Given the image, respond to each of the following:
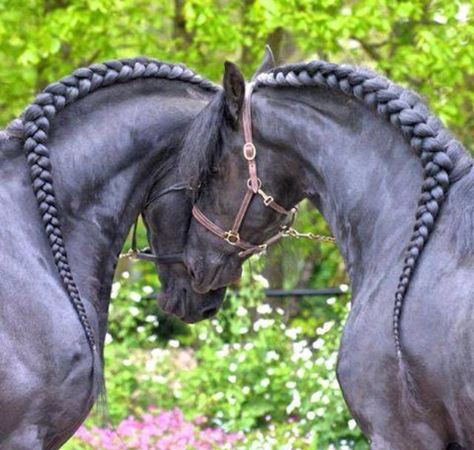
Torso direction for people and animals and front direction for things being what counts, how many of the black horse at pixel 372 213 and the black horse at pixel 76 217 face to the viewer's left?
1

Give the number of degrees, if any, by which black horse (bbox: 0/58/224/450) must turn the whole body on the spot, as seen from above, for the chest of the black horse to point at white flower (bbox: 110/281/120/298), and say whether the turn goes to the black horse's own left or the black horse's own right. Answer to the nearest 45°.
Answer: approximately 90° to the black horse's own left

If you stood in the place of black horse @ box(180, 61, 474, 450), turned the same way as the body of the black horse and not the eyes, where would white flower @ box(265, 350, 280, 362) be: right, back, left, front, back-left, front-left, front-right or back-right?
right

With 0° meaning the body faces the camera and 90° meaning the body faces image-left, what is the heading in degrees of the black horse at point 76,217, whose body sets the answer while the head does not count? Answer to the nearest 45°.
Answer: approximately 270°

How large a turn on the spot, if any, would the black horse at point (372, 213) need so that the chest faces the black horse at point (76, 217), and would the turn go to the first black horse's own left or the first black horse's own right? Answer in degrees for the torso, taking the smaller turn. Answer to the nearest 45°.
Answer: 0° — it already faces it

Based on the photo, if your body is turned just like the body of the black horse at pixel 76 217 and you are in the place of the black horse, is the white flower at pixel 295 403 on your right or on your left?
on your left

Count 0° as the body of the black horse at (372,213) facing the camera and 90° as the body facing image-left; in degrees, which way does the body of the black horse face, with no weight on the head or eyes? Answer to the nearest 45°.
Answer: approximately 90°

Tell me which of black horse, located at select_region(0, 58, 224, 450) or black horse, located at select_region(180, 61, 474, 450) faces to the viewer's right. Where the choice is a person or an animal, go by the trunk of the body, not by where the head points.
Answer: black horse, located at select_region(0, 58, 224, 450)

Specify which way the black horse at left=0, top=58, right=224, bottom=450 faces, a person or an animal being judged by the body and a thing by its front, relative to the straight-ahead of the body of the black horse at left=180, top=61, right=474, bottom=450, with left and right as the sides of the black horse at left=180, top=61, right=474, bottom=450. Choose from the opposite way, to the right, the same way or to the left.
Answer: the opposite way

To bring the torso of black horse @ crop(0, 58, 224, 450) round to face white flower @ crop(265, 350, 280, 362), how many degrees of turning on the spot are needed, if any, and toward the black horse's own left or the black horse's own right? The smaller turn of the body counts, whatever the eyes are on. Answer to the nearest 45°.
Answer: approximately 45° to the black horse's own left
